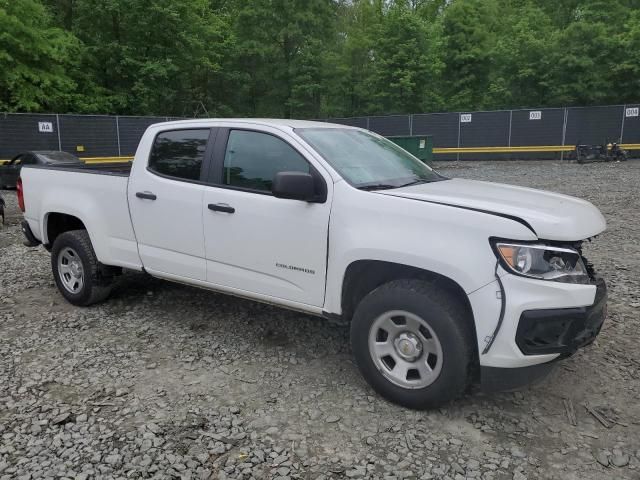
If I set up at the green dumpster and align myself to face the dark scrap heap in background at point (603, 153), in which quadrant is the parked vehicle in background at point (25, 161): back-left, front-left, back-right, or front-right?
back-right

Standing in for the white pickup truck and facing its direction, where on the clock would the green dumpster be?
The green dumpster is roughly at 8 o'clock from the white pickup truck.

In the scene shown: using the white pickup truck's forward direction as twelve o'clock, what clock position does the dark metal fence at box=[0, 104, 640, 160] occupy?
The dark metal fence is roughly at 8 o'clock from the white pickup truck.

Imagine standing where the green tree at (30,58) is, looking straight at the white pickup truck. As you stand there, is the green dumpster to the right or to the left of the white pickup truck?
left

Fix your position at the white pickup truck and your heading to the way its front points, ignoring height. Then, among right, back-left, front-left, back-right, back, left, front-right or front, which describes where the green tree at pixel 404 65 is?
back-left

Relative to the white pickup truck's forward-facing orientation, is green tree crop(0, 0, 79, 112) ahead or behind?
behind

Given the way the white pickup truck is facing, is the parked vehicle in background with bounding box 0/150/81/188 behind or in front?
behind

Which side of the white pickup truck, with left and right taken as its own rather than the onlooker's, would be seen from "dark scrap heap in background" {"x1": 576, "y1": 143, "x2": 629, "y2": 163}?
left

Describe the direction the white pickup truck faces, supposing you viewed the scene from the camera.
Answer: facing the viewer and to the right of the viewer
